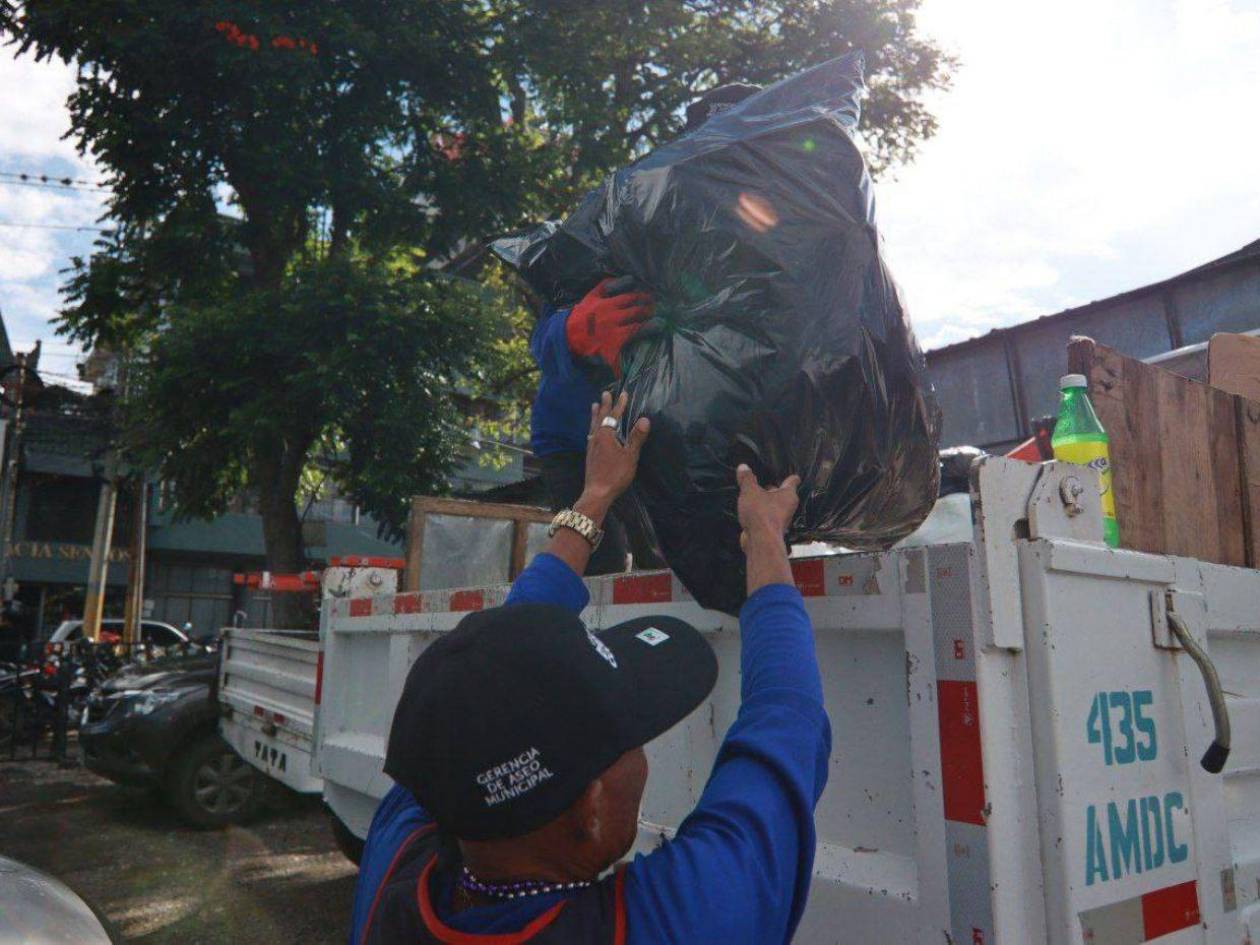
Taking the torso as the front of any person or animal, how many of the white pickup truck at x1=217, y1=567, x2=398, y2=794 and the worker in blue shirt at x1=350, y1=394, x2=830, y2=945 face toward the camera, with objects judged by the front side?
0

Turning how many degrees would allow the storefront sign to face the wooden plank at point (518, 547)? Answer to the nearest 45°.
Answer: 0° — it already faces it

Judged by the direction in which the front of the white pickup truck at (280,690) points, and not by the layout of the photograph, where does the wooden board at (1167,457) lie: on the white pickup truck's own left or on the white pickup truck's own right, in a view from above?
on the white pickup truck's own right

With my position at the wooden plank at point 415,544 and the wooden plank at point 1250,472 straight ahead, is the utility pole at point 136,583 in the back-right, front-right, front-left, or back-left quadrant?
back-left

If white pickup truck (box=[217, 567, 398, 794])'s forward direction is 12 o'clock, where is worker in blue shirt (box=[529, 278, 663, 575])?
The worker in blue shirt is roughly at 4 o'clock from the white pickup truck.

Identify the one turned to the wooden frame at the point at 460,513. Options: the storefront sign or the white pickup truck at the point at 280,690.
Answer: the storefront sign

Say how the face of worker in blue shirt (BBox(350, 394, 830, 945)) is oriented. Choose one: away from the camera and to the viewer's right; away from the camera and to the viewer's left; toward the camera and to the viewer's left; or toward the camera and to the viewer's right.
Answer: away from the camera and to the viewer's right

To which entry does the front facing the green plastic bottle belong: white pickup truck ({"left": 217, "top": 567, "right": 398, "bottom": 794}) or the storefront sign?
the storefront sign

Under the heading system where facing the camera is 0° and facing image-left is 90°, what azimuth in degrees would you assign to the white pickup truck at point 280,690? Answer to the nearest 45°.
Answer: approximately 225°

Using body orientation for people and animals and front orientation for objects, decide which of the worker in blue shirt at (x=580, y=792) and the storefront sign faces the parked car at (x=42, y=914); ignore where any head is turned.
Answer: the storefront sign

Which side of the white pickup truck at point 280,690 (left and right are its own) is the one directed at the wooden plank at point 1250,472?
right

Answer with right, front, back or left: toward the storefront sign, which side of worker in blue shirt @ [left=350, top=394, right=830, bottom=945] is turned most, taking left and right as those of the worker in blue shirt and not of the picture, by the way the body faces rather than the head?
left

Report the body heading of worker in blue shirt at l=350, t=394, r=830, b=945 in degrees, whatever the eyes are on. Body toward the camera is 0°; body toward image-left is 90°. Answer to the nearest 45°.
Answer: approximately 225°

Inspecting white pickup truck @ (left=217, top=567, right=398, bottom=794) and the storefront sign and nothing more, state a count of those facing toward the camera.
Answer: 1
